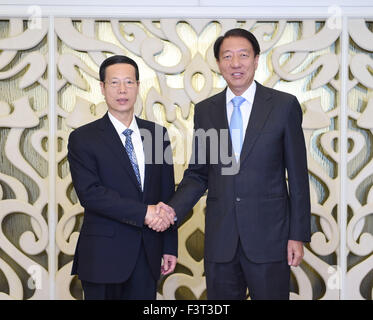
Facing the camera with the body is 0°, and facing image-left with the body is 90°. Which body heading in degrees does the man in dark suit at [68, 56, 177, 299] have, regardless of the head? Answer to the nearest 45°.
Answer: approximately 315°
